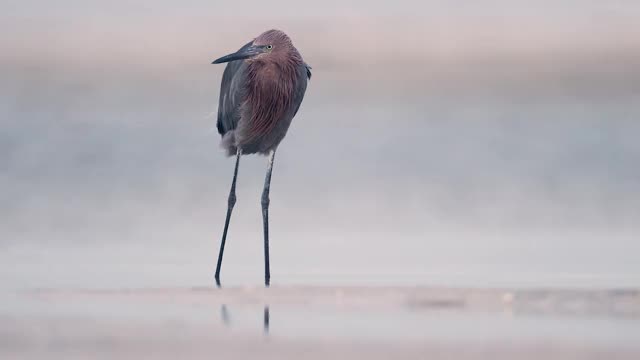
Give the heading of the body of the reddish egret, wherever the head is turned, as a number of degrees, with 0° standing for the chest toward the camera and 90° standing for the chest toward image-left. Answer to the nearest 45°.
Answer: approximately 315°
